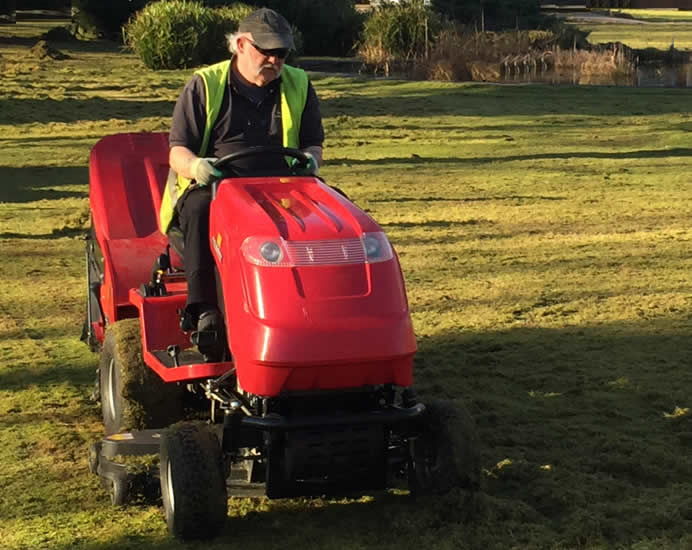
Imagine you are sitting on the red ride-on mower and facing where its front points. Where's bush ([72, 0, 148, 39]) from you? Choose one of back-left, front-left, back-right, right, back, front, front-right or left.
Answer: back-left

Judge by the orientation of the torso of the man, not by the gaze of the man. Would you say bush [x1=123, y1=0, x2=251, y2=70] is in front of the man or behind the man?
behind

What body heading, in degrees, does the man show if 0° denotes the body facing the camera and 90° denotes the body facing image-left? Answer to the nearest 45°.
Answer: approximately 315°

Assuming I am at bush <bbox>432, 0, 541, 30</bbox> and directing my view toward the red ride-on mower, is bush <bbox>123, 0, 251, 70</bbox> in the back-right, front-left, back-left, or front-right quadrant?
front-right

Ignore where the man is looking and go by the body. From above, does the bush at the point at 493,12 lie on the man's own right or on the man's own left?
on the man's own left

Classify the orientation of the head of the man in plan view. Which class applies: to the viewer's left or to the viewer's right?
to the viewer's right

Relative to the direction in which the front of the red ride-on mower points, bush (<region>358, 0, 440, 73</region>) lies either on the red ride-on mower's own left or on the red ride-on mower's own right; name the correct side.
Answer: on the red ride-on mower's own left
